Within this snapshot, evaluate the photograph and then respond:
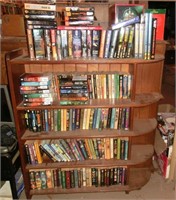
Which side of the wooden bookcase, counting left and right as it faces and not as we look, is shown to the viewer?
front
